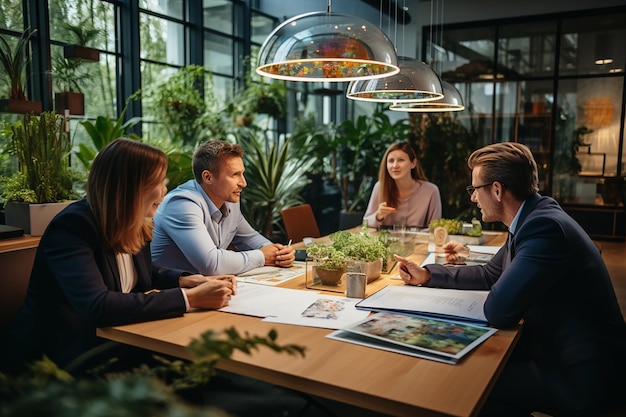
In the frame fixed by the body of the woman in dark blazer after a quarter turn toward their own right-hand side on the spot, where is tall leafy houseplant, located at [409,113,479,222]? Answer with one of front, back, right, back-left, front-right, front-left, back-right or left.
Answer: back-left

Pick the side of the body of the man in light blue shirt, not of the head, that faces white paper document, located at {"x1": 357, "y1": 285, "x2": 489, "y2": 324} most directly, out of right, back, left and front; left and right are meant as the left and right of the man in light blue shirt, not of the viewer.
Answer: front

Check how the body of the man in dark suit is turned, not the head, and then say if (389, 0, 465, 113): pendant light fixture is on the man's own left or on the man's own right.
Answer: on the man's own right

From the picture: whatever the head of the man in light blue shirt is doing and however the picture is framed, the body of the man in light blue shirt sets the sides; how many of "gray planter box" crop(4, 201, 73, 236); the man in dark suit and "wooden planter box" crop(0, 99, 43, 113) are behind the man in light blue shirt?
2

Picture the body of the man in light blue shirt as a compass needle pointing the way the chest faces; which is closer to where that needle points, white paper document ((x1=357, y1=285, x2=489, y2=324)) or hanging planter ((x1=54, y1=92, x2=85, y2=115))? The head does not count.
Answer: the white paper document

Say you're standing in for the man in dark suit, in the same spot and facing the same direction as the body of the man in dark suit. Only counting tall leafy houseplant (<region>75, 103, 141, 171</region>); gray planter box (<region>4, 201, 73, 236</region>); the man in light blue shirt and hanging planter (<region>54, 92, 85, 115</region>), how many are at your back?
0

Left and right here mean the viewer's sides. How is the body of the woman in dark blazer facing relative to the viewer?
facing to the right of the viewer

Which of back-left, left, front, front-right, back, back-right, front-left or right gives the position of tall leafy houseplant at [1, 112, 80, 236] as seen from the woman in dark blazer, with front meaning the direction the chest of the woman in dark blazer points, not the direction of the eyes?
left

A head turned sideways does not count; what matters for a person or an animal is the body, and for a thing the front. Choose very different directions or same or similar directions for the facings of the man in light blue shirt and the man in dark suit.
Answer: very different directions

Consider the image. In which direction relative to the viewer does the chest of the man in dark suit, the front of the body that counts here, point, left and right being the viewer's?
facing to the left of the viewer

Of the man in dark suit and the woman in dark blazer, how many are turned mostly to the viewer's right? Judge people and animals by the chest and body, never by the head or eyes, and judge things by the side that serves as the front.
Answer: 1

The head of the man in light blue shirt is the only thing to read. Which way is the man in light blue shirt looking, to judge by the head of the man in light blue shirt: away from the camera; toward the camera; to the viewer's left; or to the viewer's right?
to the viewer's right

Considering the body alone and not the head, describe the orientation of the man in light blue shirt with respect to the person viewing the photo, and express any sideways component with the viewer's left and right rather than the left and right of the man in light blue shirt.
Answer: facing the viewer and to the right of the viewer

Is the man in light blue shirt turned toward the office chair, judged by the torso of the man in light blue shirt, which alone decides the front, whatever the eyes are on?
no

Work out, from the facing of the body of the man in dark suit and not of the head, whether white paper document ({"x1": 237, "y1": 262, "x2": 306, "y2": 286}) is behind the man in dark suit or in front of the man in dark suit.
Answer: in front

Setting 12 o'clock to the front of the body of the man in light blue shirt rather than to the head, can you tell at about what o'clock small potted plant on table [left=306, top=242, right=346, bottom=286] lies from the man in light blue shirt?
The small potted plant on table is roughly at 12 o'clock from the man in light blue shirt.

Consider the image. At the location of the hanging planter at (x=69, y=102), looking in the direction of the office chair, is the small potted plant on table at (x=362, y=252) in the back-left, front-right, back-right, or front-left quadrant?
front-right

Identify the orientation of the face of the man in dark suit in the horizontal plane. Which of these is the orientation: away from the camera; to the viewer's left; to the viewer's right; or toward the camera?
to the viewer's left

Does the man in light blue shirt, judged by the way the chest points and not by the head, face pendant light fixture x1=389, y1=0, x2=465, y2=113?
no

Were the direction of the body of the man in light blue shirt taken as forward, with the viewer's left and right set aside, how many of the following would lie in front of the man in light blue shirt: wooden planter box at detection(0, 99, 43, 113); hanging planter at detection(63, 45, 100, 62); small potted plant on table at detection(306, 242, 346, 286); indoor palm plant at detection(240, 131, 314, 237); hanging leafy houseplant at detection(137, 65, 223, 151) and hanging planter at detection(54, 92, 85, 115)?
1
